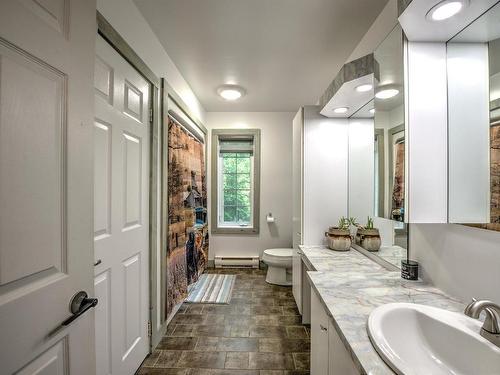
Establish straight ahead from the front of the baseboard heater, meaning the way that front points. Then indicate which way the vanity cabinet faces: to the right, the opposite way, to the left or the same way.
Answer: to the right

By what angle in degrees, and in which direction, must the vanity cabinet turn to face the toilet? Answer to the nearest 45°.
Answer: approximately 90° to its right

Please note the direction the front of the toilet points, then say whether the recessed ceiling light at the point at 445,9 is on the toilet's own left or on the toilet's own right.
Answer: on the toilet's own left

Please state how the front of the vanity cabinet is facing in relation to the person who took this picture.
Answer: facing to the left of the viewer

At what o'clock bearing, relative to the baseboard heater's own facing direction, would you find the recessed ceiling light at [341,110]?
The recessed ceiling light is roughly at 11 o'clock from the baseboard heater.

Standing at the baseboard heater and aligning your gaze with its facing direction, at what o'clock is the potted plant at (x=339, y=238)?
The potted plant is roughly at 11 o'clock from the baseboard heater.
